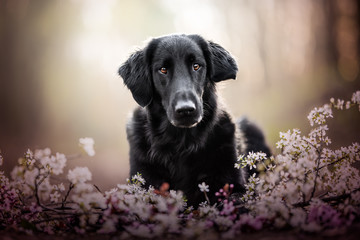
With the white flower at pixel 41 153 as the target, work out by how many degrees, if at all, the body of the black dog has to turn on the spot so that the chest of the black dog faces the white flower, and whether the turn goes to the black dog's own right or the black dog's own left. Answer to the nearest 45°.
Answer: approximately 45° to the black dog's own right

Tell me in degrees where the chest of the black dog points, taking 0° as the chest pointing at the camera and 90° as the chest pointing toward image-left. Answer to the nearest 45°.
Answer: approximately 0°

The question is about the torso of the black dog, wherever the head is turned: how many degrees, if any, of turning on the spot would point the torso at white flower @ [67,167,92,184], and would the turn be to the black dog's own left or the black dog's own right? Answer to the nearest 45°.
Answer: approximately 45° to the black dog's own right

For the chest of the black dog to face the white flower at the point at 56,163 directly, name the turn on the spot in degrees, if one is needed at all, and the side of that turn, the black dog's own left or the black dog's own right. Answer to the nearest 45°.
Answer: approximately 45° to the black dog's own right
